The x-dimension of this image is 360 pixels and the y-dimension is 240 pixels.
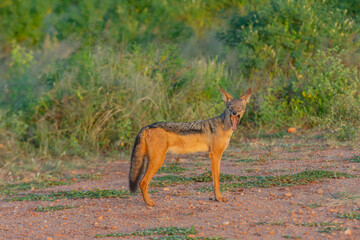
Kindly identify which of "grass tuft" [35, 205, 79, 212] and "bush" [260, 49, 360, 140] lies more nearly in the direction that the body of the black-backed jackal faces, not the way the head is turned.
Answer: the bush

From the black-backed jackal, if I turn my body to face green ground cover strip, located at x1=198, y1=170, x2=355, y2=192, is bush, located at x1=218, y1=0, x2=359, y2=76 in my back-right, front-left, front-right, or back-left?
front-left

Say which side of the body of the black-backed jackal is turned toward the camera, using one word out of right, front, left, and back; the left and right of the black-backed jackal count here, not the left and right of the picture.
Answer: right

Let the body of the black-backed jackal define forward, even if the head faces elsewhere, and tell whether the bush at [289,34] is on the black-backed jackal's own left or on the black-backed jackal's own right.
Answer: on the black-backed jackal's own left

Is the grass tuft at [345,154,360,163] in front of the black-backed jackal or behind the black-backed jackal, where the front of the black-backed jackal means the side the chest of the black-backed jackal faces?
in front

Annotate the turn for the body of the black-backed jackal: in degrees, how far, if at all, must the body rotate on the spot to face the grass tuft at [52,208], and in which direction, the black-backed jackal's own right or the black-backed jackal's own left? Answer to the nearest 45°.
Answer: approximately 180°

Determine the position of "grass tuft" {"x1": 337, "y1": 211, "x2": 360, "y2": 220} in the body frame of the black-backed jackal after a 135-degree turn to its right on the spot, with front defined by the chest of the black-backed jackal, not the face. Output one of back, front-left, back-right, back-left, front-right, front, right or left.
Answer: left

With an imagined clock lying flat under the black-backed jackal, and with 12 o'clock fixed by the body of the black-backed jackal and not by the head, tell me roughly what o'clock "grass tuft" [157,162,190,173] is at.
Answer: The grass tuft is roughly at 9 o'clock from the black-backed jackal.
